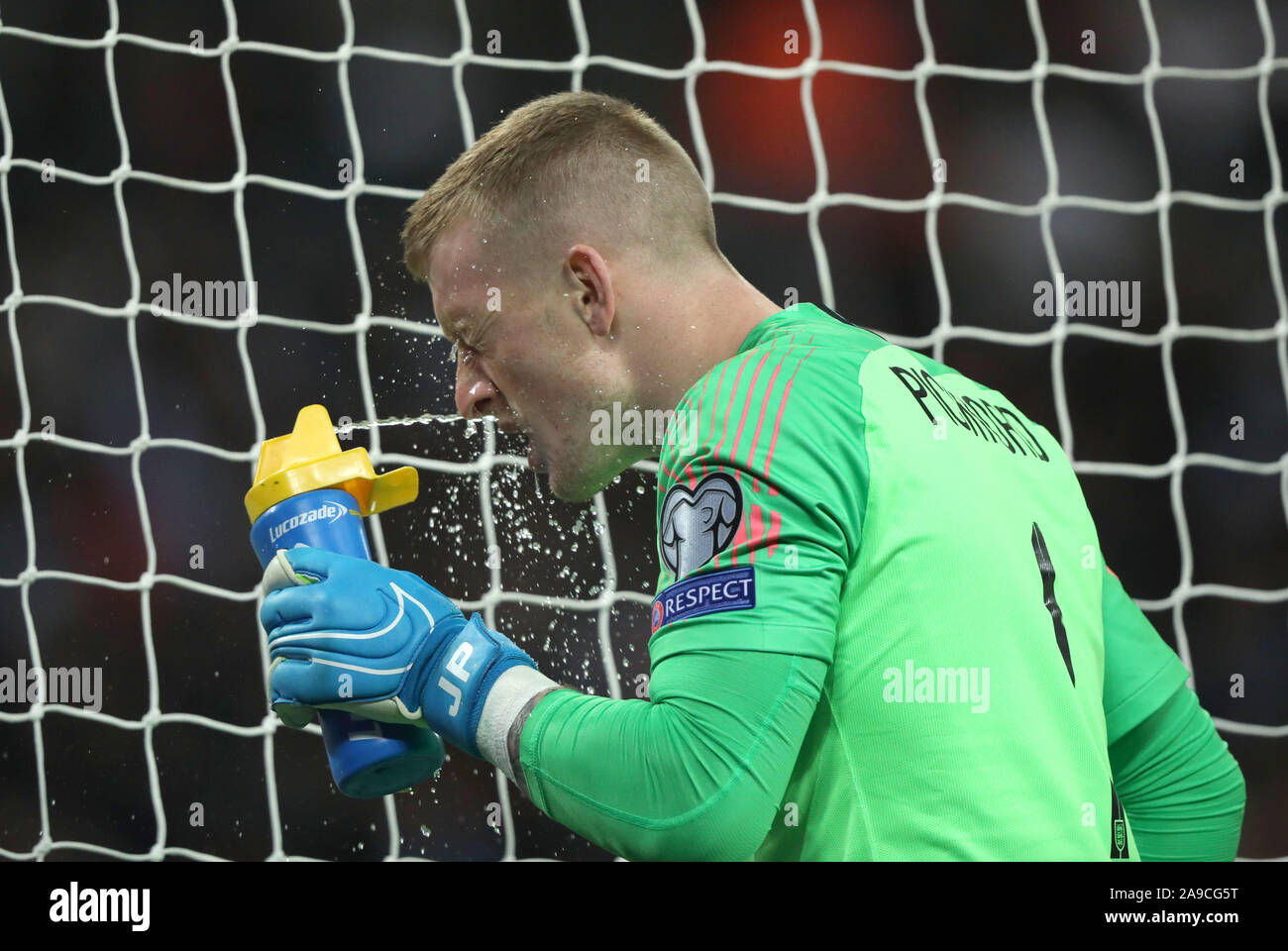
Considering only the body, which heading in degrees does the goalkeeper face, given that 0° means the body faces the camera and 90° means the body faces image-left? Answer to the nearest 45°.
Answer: approximately 135°

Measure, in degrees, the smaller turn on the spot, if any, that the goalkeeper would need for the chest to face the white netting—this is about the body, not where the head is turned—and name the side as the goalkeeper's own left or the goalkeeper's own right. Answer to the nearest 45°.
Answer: approximately 45° to the goalkeeper's own right

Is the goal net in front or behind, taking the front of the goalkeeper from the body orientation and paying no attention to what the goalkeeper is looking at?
in front

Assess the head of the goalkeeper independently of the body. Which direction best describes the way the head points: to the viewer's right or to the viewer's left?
to the viewer's left
